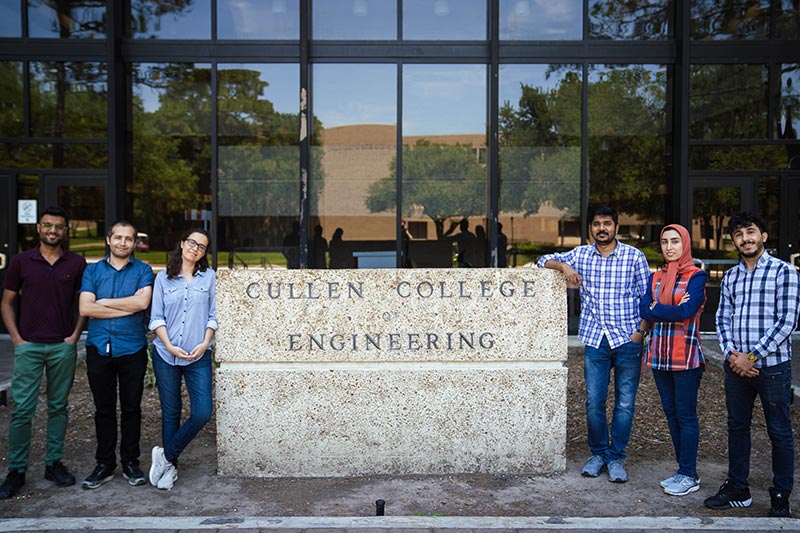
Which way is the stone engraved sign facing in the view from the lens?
facing the viewer

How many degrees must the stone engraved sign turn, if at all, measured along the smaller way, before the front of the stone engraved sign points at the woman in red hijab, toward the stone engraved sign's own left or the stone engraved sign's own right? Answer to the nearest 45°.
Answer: approximately 90° to the stone engraved sign's own left

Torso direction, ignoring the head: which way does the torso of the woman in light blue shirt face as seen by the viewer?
toward the camera

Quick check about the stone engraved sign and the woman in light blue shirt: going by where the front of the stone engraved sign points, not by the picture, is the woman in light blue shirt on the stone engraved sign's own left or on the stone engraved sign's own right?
on the stone engraved sign's own right

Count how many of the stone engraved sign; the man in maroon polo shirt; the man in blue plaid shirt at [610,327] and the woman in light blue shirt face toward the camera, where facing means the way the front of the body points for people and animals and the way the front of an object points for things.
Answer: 4

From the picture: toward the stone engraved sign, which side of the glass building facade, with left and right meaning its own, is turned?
front

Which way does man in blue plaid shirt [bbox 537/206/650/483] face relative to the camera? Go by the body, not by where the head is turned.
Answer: toward the camera

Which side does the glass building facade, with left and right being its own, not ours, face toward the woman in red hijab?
front

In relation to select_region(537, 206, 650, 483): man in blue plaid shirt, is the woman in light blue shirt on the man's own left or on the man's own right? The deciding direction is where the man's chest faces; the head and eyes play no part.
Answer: on the man's own right

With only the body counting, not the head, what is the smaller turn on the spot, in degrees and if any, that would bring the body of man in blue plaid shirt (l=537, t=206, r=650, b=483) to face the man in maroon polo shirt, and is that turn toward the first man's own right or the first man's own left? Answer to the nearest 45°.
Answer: approximately 90° to the first man's own right
